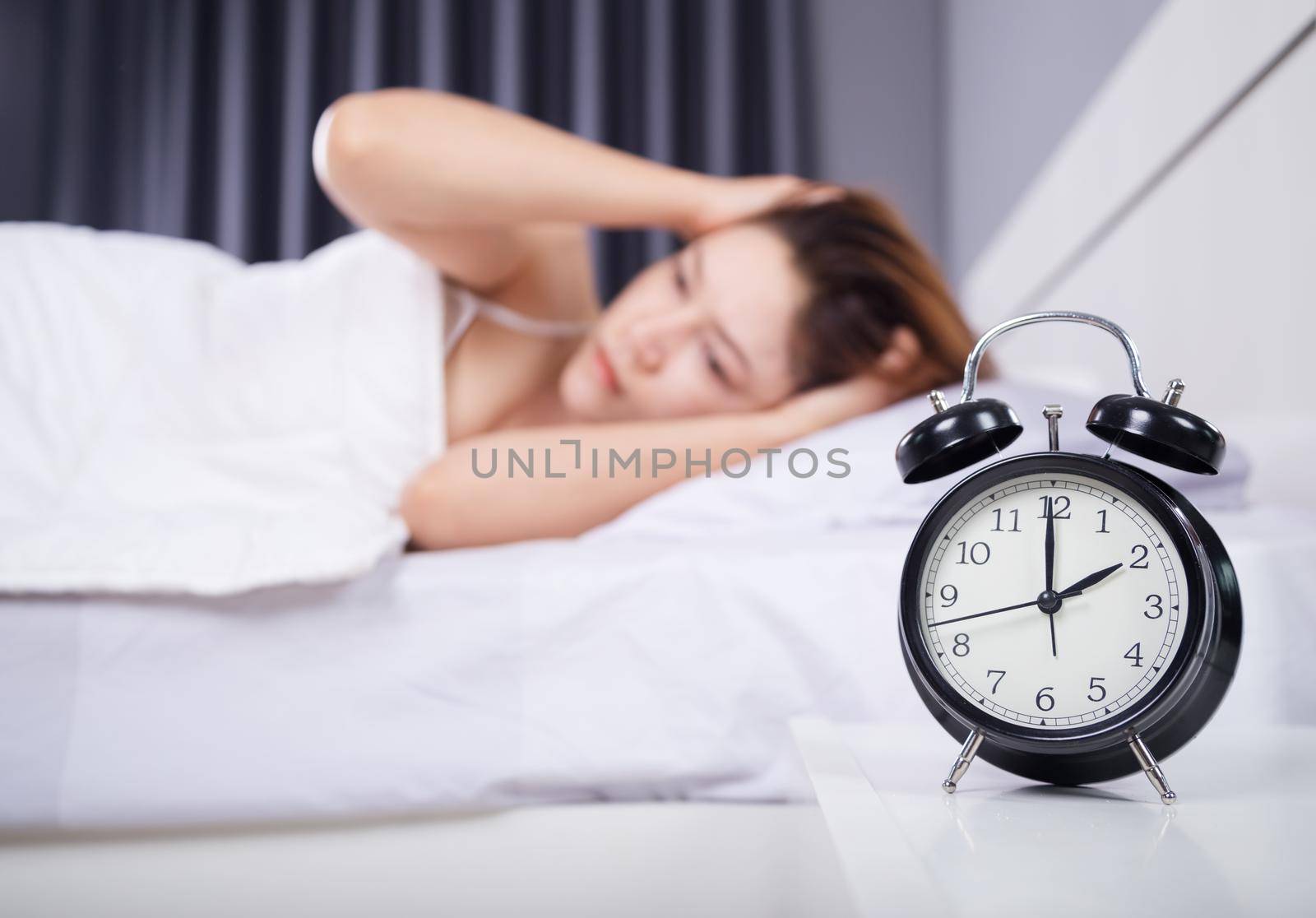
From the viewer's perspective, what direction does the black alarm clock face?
toward the camera

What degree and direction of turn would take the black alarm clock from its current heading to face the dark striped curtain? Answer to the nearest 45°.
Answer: approximately 135° to its right
